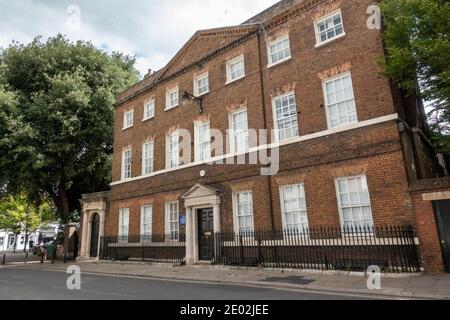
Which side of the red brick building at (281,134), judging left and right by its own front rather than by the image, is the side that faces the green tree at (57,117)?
right

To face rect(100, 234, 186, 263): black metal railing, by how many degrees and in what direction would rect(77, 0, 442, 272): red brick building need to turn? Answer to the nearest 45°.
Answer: approximately 90° to its right

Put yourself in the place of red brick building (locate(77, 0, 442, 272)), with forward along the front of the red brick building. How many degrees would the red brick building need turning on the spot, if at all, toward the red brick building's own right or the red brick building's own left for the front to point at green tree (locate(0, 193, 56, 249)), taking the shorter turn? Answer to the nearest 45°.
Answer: approximately 90° to the red brick building's own right

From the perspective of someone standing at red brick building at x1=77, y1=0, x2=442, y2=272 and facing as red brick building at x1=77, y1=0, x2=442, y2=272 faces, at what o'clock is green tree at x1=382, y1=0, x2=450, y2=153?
The green tree is roughly at 9 o'clock from the red brick building.

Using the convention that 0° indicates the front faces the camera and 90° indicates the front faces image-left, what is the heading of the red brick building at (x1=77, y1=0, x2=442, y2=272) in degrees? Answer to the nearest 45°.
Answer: approximately 45°
